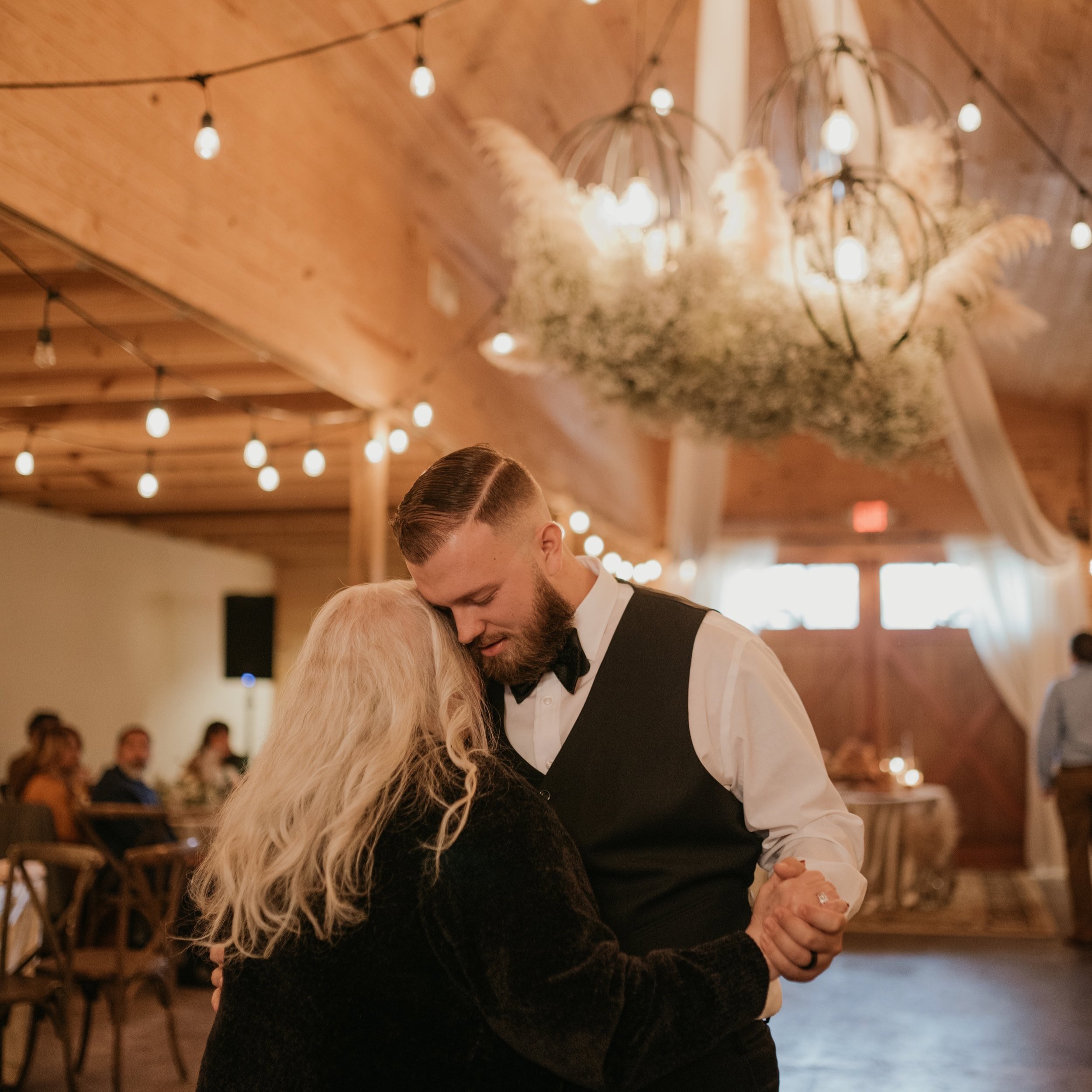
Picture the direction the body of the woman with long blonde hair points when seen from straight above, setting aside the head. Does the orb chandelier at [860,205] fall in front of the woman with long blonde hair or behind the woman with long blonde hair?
in front

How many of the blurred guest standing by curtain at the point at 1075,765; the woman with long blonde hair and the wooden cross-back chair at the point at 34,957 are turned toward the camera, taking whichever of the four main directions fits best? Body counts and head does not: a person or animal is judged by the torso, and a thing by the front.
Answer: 0

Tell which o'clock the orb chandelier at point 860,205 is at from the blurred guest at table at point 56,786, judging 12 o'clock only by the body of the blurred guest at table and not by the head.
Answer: The orb chandelier is roughly at 12 o'clock from the blurred guest at table.

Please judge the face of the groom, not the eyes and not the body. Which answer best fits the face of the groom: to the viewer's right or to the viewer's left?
to the viewer's left

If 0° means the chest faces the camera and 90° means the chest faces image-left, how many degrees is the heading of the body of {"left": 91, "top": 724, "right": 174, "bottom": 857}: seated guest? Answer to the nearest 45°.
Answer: approximately 315°

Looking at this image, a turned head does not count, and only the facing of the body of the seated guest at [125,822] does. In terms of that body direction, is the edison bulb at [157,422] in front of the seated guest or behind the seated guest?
in front

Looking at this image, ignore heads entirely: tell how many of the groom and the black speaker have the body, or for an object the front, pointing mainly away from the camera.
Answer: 0

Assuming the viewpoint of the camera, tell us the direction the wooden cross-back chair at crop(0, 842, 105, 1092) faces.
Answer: facing away from the viewer and to the left of the viewer

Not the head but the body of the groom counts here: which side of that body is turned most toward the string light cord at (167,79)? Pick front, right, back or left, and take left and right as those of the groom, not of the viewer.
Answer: right

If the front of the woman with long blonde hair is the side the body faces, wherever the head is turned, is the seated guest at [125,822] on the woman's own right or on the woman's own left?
on the woman's own left

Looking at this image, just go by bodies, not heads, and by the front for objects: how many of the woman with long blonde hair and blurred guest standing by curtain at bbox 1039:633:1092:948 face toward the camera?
0

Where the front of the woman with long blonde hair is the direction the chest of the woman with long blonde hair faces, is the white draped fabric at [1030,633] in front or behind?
in front
